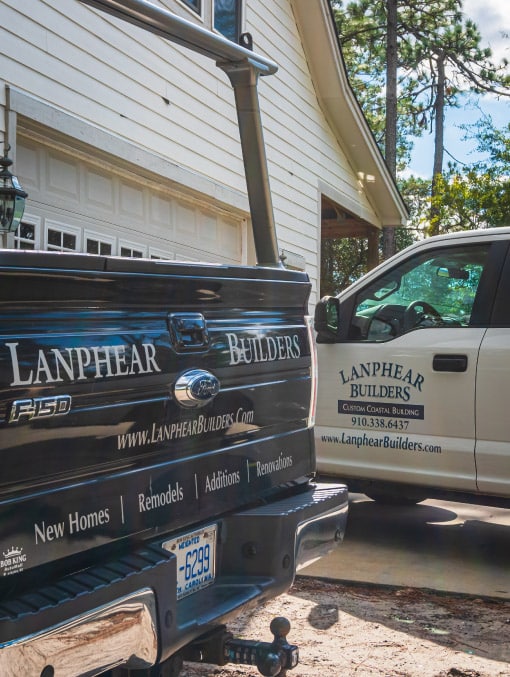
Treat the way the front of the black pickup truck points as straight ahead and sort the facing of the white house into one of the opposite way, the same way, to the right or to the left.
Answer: the opposite way

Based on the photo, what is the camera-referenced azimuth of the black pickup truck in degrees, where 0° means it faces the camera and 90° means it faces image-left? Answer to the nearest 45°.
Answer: approximately 135°

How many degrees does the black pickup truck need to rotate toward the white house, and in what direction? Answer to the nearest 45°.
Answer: approximately 45° to its right
